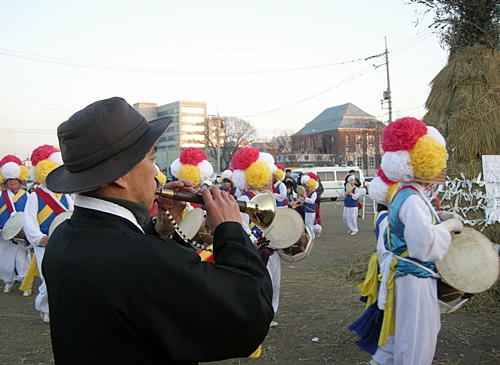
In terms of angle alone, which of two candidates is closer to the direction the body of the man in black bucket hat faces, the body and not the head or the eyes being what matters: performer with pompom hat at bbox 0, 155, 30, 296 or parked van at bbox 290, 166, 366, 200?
the parked van

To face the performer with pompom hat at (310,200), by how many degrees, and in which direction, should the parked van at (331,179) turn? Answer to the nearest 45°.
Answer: approximately 90° to its left

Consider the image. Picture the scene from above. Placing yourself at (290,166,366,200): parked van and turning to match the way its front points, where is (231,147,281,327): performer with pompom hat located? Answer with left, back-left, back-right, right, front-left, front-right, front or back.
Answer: left

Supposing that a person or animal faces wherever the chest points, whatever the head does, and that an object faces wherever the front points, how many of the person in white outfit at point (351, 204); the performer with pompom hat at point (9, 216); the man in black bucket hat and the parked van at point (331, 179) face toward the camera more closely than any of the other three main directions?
2

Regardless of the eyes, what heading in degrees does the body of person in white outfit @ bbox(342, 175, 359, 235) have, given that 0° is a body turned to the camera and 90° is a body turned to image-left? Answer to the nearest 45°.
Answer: approximately 0°

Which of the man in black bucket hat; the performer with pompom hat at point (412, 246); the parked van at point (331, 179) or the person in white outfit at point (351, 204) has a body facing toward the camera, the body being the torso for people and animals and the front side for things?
the person in white outfit

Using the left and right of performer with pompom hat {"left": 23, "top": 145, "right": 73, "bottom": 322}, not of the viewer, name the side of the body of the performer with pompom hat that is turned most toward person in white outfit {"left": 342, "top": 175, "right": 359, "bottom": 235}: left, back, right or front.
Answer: left

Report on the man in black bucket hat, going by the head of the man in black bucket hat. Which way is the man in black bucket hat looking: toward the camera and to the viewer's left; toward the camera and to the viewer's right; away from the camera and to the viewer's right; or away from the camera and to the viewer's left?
away from the camera and to the viewer's right

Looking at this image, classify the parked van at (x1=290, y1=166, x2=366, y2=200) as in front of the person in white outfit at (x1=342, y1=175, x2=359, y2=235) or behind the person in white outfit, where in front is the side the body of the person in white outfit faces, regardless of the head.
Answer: behind

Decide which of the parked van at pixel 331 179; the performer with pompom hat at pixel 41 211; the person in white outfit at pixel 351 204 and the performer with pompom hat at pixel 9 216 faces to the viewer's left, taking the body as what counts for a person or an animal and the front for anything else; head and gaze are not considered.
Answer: the parked van

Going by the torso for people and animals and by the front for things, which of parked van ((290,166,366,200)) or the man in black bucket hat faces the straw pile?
the man in black bucket hat

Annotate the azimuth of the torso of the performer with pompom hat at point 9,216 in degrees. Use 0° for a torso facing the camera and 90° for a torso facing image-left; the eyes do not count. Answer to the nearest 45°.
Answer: approximately 0°

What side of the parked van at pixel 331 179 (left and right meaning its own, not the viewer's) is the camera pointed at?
left

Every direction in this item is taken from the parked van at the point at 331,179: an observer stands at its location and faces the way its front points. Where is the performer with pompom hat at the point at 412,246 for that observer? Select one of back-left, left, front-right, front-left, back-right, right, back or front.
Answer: left
